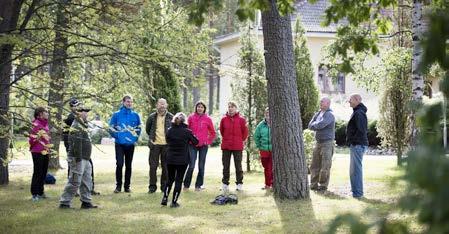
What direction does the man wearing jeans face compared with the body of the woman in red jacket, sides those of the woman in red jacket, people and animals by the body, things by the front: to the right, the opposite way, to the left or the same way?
to the right

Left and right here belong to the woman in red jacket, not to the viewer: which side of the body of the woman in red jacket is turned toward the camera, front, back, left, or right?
front

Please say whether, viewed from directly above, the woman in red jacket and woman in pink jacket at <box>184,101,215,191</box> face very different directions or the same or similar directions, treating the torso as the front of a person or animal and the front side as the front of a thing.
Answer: same or similar directions

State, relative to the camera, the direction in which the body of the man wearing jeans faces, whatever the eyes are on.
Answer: to the viewer's left

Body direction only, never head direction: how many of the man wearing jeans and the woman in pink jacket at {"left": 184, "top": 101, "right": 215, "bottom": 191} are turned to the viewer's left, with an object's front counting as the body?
1

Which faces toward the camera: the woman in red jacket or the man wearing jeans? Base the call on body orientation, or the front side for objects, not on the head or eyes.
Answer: the woman in red jacket

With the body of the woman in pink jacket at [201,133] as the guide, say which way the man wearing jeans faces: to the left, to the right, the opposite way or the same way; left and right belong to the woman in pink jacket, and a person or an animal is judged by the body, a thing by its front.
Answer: to the right

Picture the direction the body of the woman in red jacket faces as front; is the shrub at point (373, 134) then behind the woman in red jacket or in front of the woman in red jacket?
behind

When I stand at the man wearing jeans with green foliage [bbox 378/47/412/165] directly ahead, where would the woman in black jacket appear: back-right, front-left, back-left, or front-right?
back-left

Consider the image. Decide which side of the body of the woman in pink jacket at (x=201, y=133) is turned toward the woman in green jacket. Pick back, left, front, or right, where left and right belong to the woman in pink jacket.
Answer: left

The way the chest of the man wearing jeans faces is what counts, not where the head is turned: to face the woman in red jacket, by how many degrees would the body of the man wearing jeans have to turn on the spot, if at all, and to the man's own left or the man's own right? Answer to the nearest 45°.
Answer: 0° — they already face them

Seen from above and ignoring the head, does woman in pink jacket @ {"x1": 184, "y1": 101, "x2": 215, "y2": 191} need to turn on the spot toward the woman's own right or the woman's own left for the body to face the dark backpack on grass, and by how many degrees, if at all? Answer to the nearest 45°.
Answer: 0° — they already face it

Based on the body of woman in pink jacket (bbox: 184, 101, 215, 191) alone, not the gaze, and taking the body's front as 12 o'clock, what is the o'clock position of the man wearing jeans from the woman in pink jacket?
The man wearing jeans is roughly at 10 o'clock from the woman in pink jacket.

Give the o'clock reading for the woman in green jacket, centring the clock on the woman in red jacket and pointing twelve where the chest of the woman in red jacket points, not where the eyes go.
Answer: The woman in green jacket is roughly at 9 o'clock from the woman in red jacket.
